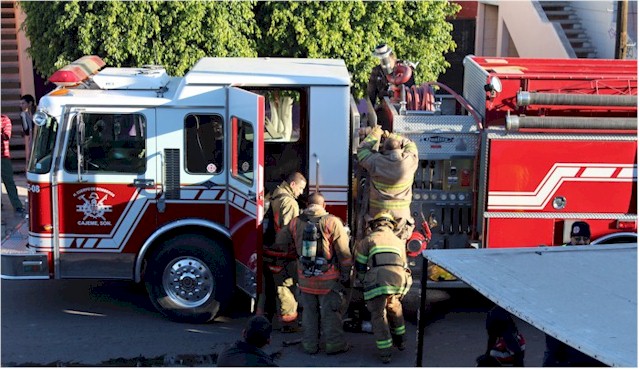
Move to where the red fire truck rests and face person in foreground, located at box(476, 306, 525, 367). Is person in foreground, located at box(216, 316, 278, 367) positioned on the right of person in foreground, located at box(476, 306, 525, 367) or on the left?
right

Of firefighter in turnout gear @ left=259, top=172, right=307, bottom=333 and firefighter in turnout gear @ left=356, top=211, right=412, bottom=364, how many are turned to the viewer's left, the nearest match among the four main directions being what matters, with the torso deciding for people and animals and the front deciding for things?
0

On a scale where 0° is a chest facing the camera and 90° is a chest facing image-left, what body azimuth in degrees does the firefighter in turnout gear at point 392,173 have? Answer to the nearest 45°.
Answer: approximately 180°

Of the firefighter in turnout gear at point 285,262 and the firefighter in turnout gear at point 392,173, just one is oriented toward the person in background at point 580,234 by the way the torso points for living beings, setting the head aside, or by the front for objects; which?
the firefighter in turnout gear at point 285,262

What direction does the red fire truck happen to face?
to the viewer's left

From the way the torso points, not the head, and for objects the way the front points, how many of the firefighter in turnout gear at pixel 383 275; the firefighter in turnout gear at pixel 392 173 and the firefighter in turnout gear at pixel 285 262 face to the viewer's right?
1

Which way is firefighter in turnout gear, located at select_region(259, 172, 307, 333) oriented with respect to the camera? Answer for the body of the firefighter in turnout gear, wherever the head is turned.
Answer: to the viewer's right

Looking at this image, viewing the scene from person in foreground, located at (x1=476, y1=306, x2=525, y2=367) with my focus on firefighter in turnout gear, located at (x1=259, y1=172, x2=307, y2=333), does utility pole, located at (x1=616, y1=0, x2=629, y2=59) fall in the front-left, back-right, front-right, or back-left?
front-right

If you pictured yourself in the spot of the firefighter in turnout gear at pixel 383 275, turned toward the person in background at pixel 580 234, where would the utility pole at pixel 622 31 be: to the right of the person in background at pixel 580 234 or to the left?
left

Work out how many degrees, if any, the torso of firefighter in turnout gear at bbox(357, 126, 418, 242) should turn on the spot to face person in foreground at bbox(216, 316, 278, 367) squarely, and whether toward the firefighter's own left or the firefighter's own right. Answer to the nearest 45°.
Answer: approximately 180°

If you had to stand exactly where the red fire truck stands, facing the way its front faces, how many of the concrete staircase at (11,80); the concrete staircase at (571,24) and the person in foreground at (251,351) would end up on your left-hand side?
1

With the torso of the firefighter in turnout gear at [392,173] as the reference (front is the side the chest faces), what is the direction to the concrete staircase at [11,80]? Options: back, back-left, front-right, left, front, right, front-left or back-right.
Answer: front-left

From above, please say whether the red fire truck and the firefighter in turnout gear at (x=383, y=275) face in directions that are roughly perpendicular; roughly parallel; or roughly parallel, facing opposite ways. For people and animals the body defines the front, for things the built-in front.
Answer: roughly perpendicular
